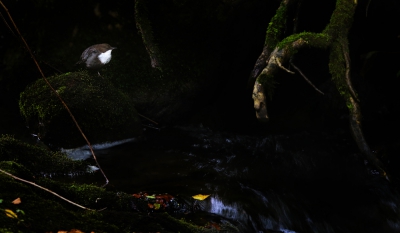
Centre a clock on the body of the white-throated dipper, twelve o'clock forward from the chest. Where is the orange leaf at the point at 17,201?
The orange leaf is roughly at 3 o'clock from the white-throated dipper.

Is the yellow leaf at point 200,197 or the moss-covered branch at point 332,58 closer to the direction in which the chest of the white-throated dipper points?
the moss-covered branch

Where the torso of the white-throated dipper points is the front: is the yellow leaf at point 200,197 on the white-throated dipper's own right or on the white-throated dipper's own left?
on the white-throated dipper's own right

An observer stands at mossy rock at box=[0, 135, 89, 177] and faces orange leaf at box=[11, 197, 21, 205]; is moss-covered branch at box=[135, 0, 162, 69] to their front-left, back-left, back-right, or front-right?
back-left

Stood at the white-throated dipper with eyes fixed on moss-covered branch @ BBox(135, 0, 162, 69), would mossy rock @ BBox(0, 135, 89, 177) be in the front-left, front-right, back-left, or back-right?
back-right

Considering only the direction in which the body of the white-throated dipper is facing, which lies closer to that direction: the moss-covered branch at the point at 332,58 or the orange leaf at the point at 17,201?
the moss-covered branch

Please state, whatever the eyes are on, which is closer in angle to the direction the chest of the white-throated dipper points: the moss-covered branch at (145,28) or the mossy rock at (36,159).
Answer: the moss-covered branch

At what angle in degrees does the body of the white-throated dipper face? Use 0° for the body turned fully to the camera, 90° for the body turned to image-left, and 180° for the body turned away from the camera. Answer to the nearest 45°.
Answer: approximately 270°

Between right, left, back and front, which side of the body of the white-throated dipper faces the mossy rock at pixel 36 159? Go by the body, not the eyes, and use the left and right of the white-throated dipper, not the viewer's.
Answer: right

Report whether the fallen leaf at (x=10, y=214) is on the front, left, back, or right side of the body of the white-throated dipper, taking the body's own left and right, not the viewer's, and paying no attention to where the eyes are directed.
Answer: right
